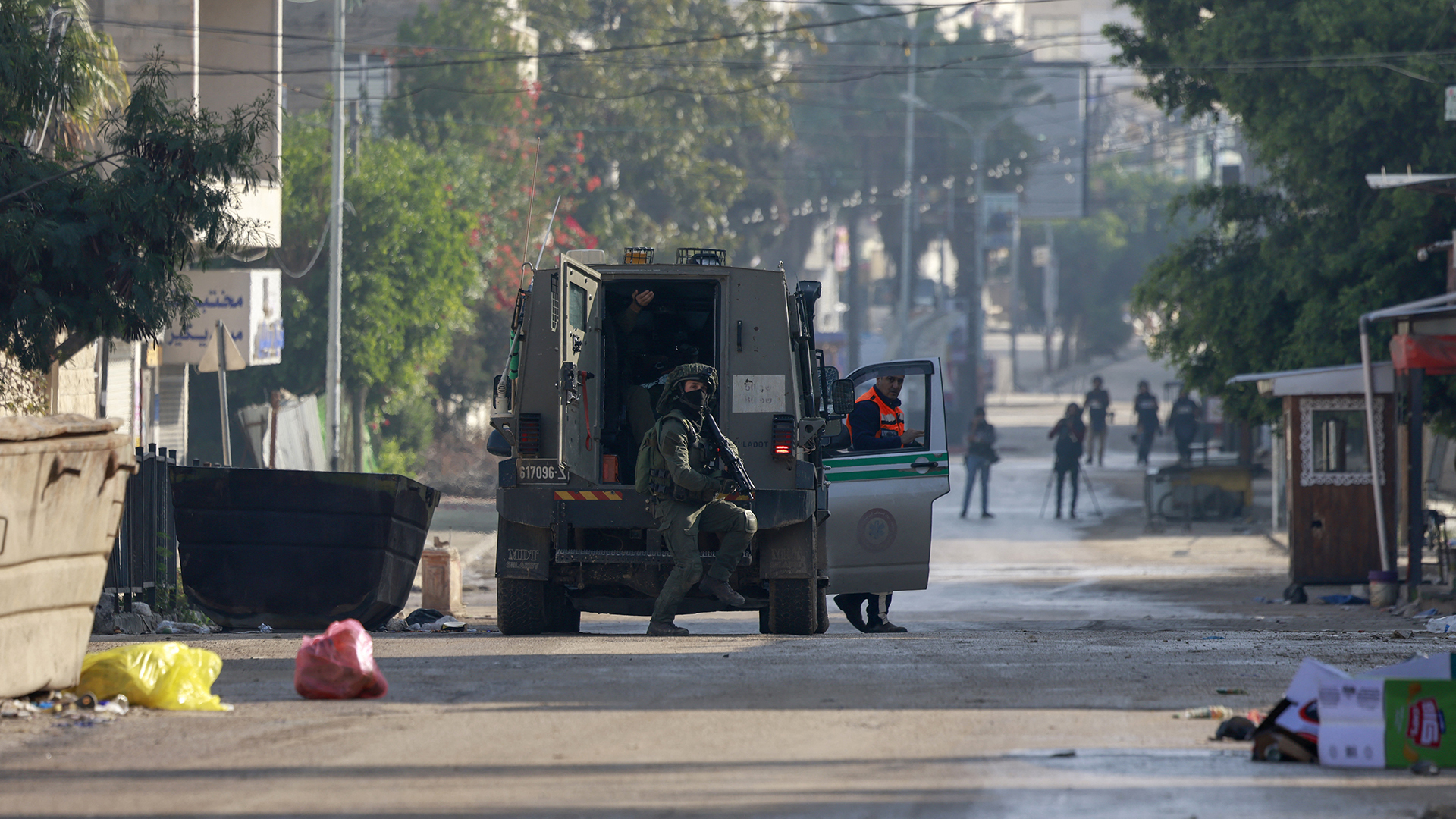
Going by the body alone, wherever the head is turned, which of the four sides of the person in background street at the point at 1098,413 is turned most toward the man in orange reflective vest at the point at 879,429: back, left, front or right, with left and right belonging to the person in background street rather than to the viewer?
front

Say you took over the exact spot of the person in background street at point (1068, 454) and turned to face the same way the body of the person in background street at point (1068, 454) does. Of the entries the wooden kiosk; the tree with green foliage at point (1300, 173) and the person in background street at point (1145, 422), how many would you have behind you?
1

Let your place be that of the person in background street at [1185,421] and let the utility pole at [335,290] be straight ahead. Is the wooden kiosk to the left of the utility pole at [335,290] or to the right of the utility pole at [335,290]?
left

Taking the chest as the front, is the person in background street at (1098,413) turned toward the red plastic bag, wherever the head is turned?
yes

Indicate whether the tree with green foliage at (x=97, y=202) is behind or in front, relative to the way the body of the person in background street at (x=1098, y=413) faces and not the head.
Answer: in front

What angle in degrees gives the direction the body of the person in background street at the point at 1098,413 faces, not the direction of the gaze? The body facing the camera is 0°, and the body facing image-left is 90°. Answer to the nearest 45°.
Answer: approximately 0°

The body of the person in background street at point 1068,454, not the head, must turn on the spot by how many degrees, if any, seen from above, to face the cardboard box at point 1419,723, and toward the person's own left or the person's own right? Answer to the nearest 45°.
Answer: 0° — they already face it
